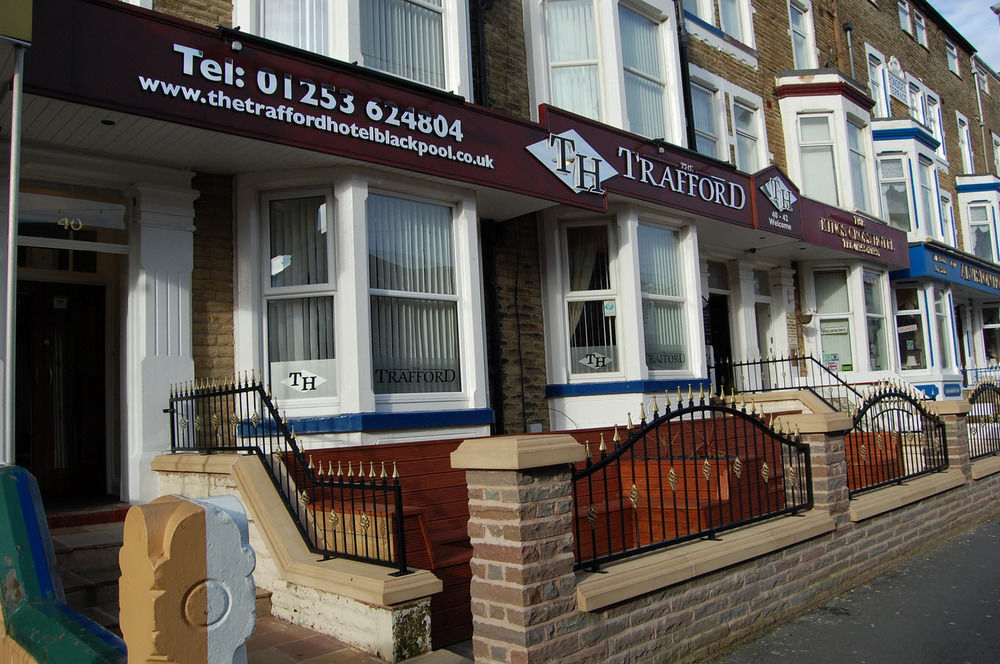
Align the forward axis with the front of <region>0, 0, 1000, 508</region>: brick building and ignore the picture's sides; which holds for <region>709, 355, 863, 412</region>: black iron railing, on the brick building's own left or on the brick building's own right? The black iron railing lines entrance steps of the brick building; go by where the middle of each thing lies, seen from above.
on the brick building's own left

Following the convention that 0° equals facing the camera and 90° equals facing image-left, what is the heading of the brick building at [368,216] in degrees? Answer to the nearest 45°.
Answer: approximately 315°

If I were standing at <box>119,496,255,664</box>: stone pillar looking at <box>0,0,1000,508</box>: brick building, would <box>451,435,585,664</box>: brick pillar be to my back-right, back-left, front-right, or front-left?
front-right

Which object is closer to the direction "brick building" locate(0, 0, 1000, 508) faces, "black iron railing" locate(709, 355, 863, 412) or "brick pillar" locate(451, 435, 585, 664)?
the brick pillar

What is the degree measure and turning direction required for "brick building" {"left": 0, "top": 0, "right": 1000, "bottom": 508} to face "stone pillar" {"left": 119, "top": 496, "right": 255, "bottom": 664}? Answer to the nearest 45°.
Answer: approximately 45° to its right

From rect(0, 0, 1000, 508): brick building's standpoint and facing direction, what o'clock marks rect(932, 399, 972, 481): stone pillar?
The stone pillar is roughly at 10 o'clock from the brick building.

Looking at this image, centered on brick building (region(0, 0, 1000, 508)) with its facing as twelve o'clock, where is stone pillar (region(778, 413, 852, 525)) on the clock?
The stone pillar is roughly at 11 o'clock from the brick building.

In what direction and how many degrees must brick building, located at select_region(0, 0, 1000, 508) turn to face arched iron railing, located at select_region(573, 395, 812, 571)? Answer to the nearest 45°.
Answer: approximately 45° to its left

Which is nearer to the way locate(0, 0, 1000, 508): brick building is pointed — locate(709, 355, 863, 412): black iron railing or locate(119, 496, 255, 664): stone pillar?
the stone pillar

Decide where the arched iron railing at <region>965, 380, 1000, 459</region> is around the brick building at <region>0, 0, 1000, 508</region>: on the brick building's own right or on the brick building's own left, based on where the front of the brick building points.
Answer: on the brick building's own left
